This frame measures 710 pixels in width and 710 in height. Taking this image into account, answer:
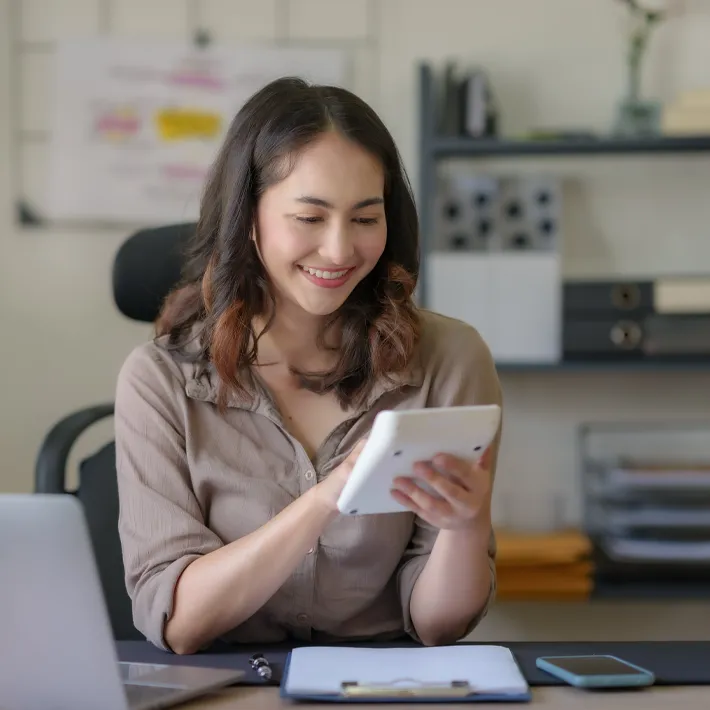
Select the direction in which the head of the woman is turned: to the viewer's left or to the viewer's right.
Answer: to the viewer's right

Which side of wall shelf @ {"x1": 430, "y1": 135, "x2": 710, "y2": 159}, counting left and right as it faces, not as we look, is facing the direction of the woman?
front

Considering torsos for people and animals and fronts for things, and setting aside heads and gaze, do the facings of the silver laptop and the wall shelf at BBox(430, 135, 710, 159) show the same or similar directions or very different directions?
very different directions

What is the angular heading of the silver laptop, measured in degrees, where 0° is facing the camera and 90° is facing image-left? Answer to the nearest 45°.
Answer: approximately 225°

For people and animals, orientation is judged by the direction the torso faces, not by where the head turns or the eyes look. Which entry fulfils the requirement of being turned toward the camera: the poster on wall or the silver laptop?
the poster on wall

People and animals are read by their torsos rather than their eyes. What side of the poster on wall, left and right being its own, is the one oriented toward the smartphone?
front

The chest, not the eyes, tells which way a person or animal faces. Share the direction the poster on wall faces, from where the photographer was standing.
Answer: facing the viewer

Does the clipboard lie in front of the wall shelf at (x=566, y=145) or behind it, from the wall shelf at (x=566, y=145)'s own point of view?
in front

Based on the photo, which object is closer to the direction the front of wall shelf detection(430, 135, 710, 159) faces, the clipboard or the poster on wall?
the clipboard

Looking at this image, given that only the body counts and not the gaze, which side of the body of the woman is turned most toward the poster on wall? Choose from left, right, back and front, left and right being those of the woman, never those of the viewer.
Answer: back

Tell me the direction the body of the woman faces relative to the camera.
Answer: toward the camera

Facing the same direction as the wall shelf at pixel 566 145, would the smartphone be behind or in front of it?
in front
